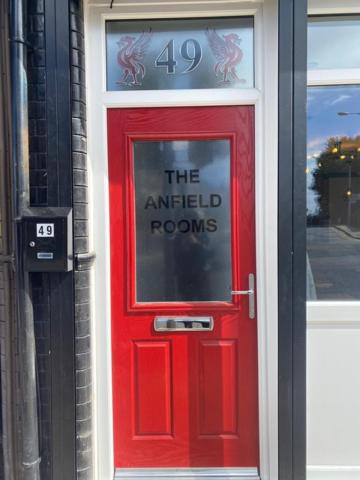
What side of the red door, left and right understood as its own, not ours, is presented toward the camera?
front

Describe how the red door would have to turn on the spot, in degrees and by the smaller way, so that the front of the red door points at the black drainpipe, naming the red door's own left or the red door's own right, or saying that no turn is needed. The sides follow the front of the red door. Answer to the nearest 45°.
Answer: approximately 45° to the red door's own right

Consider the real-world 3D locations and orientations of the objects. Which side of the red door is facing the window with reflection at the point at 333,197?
left
